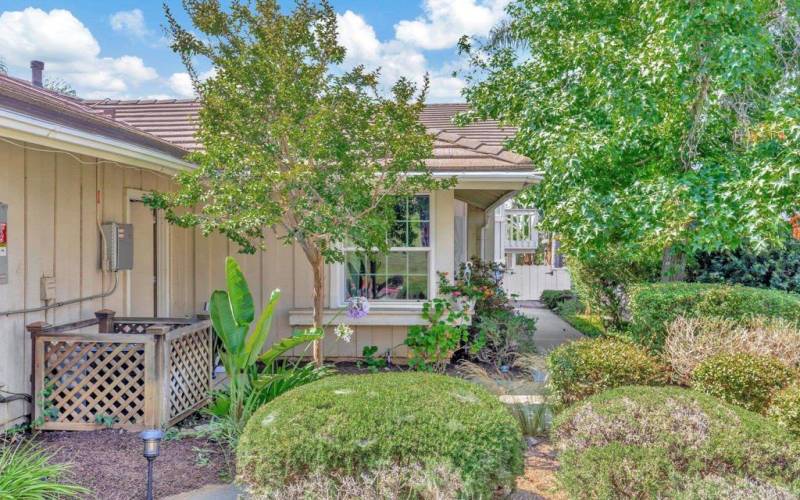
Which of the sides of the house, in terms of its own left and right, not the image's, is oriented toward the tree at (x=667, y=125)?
left

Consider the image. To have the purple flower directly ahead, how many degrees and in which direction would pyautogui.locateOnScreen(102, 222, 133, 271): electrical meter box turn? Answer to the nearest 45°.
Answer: approximately 45° to its left

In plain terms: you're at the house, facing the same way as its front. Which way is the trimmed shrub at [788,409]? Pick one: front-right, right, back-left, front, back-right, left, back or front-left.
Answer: front-left

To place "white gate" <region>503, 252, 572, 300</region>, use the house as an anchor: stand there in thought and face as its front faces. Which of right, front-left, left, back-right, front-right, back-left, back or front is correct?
back-left

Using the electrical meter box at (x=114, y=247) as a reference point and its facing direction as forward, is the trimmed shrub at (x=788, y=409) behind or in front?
in front

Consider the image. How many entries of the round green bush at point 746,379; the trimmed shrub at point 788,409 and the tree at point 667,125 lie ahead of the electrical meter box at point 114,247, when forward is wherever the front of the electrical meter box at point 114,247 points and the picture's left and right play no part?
3

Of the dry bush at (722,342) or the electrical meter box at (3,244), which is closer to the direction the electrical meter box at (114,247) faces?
the dry bush

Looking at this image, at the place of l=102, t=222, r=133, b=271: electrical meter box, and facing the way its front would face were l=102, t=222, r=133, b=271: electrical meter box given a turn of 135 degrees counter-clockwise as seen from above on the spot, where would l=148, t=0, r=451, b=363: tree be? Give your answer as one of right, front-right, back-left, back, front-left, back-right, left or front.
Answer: back-right

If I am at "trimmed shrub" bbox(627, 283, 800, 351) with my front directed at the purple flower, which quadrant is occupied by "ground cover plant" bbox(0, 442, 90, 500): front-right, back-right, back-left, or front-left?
front-left

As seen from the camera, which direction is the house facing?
toward the camera

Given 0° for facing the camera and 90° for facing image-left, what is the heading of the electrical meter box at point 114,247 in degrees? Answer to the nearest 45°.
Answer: approximately 315°

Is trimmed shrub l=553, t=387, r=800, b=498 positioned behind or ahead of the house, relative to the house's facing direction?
ahead
